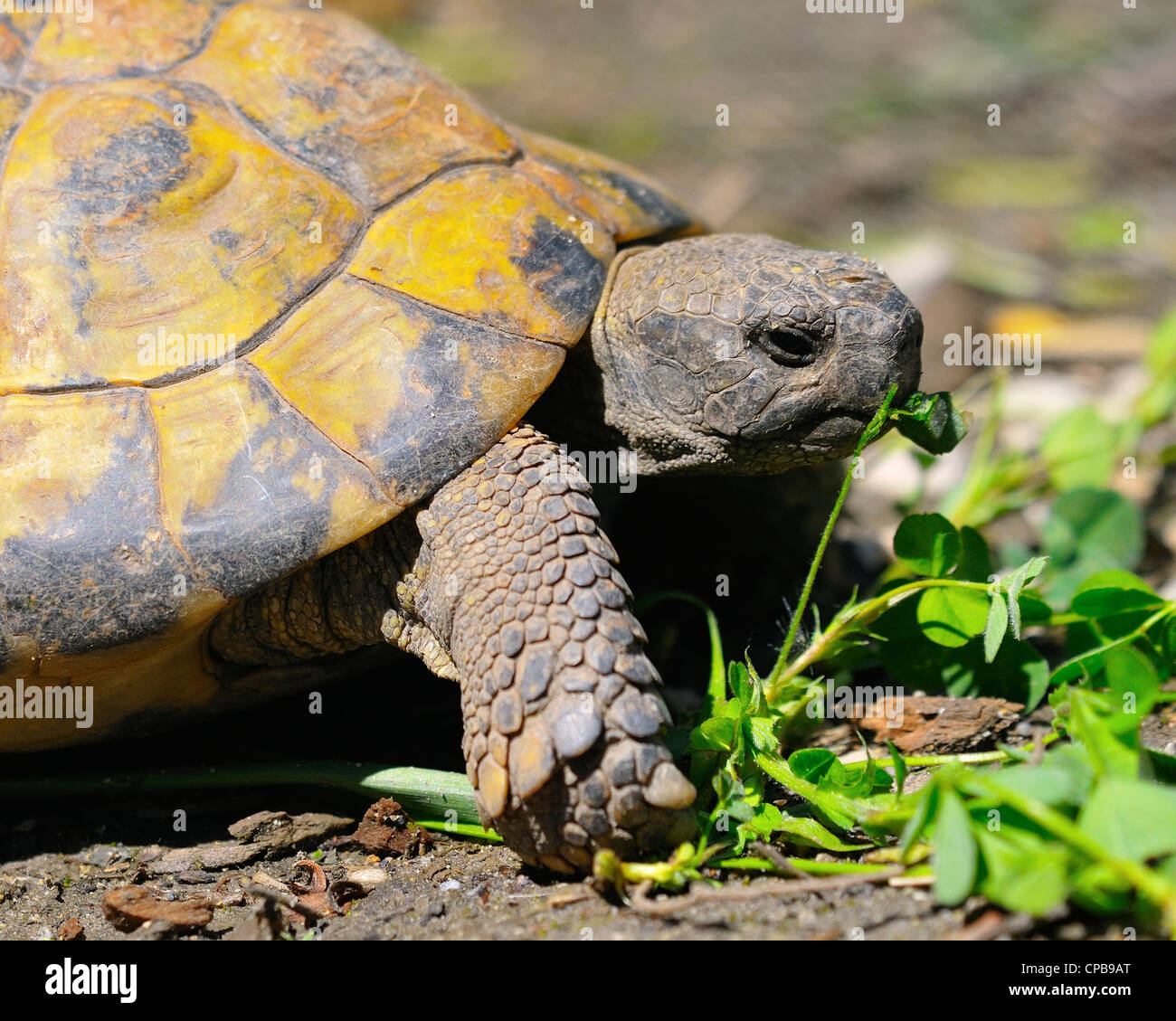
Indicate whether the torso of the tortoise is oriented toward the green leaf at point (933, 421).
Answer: yes

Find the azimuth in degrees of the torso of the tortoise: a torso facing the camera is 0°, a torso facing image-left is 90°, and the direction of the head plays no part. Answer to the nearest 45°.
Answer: approximately 270°

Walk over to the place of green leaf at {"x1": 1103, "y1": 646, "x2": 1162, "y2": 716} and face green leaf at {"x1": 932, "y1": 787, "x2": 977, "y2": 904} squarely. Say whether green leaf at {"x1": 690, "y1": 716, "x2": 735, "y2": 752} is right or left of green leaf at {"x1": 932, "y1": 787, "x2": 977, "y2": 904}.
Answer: right

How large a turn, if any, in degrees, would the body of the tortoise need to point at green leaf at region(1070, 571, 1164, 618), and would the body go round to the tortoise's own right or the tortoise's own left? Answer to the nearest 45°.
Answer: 0° — it already faces it

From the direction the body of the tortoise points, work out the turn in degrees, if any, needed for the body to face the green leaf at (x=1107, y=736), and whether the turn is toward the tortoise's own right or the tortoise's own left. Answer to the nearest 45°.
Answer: approximately 45° to the tortoise's own right

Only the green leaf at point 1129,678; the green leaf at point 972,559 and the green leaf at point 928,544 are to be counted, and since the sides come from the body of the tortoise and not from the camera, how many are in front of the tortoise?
3

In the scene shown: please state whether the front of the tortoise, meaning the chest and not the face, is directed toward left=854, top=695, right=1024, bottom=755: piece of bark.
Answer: yes

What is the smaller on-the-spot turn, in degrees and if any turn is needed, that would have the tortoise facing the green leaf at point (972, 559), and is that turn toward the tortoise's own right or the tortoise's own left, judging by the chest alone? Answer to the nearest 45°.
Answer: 0° — it already faces it
